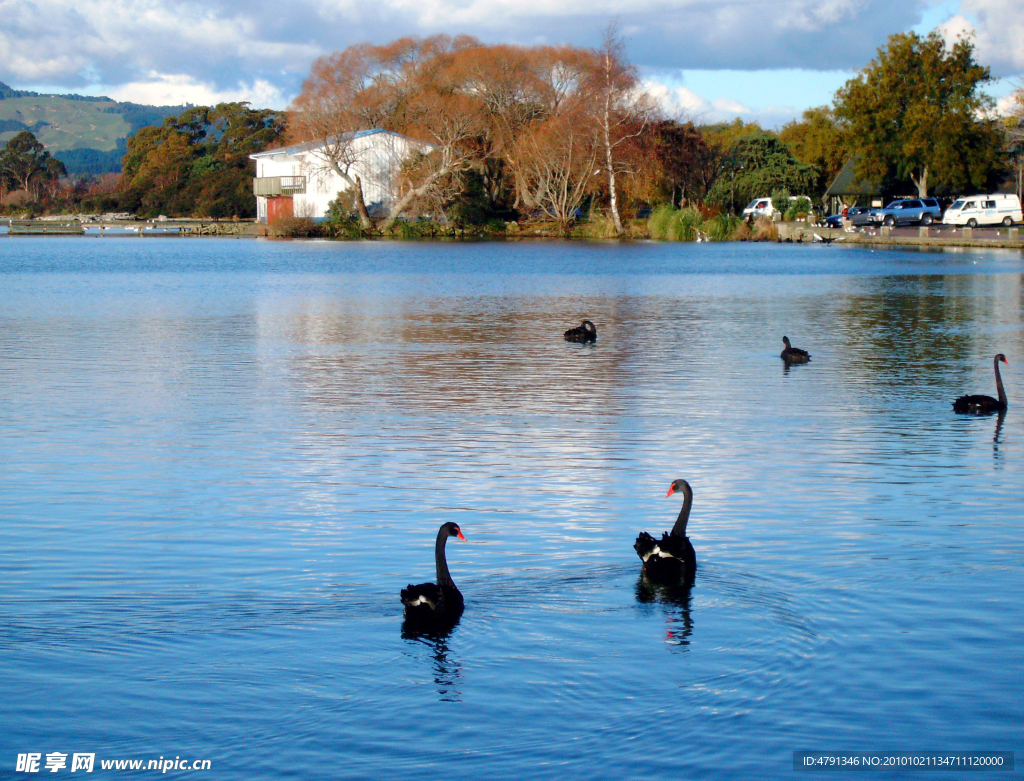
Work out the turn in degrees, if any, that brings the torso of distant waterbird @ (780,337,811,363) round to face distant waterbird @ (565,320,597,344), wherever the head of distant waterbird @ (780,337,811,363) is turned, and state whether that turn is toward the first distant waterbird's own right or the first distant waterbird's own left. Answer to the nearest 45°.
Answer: approximately 45° to the first distant waterbird's own right

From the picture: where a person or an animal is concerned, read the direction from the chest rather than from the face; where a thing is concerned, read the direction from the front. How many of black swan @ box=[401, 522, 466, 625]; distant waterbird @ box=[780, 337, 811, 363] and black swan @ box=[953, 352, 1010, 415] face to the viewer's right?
2

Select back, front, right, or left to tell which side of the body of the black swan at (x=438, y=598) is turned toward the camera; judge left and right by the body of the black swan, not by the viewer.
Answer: right

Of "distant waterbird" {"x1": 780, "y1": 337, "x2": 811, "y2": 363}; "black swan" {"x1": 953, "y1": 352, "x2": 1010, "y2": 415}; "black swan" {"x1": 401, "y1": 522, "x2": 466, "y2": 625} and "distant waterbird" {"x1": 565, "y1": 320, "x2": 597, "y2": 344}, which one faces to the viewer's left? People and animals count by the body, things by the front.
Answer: "distant waterbird" {"x1": 780, "y1": 337, "x2": 811, "y2": 363}

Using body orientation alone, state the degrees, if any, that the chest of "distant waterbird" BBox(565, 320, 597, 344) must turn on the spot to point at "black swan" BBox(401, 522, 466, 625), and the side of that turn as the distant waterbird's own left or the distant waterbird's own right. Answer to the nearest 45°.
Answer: approximately 90° to the distant waterbird's own right

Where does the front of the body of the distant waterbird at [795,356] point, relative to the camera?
to the viewer's left

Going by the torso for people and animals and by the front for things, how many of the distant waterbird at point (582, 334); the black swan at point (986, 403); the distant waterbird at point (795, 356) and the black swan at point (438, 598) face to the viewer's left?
1

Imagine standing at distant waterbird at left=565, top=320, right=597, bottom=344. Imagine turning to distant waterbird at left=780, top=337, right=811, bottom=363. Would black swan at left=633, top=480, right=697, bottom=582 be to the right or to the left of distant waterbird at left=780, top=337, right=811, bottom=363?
right

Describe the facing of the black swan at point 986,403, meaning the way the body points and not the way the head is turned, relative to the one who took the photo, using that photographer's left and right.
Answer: facing to the right of the viewer

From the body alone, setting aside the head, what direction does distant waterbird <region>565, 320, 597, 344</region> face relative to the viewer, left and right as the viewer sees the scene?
facing to the right of the viewer

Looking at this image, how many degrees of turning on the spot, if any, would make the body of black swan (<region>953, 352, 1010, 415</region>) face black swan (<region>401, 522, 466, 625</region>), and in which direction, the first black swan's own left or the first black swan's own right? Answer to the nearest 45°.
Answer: approximately 90° to the first black swan's own right

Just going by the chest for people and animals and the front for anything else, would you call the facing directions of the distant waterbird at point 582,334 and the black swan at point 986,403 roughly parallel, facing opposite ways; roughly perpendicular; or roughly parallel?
roughly parallel
